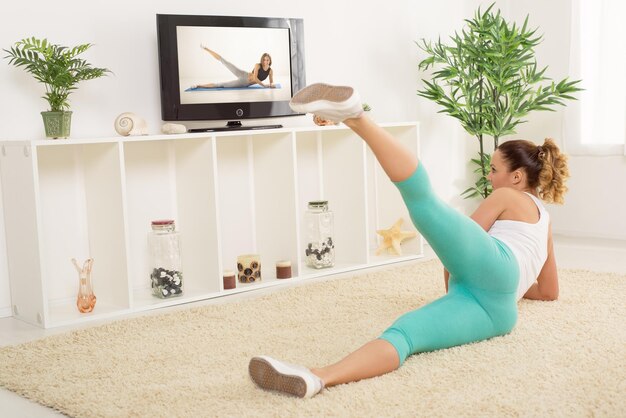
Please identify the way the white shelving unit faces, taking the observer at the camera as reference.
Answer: facing the viewer and to the right of the viewer

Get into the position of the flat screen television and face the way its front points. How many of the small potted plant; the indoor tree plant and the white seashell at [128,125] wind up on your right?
2

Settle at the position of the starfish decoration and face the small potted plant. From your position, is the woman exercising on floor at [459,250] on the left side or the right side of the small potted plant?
left

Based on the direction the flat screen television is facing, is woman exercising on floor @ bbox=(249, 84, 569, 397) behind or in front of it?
in front

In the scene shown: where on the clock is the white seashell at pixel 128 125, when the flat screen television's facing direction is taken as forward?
The white seashell is roughly at 3 o'clock from the flat screen television.
